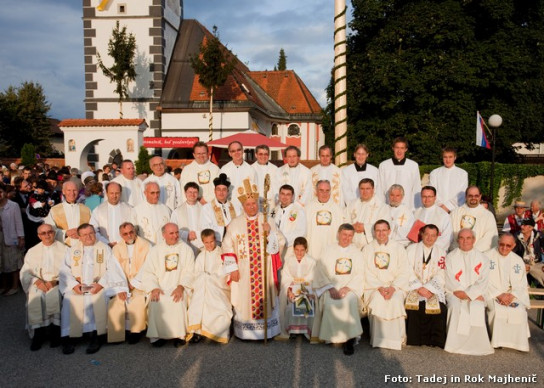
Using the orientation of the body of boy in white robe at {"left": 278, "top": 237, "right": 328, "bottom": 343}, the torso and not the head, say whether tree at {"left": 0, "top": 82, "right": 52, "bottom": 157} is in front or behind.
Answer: behind

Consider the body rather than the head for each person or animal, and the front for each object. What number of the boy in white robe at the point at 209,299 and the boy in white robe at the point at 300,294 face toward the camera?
2

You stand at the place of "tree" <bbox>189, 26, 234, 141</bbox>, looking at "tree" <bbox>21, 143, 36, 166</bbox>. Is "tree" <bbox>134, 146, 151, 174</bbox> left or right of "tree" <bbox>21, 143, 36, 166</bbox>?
left

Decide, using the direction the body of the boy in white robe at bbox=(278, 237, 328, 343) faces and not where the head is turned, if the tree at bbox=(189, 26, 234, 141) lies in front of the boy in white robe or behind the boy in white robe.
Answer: behind

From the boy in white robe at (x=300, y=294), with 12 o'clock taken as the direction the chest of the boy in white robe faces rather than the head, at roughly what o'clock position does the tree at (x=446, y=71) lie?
The tree is roughly at 7 o'clock from the boy in white robe.

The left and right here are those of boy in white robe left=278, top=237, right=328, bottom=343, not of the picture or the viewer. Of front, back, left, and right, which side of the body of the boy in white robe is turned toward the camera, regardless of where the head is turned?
front

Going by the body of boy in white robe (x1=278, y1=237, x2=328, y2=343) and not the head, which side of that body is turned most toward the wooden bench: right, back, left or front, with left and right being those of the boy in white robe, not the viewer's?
left

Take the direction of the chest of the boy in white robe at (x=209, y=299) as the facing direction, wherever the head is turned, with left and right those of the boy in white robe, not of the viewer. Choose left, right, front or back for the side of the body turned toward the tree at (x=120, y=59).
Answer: back

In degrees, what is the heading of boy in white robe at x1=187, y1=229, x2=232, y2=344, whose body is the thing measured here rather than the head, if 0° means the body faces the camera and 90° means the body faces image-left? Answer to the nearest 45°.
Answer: approximately 0°
